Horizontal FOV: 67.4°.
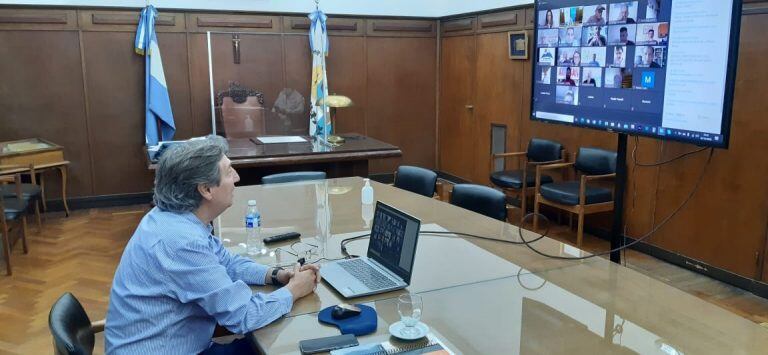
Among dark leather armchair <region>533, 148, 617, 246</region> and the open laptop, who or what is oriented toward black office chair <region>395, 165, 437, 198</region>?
the dark leather armchair

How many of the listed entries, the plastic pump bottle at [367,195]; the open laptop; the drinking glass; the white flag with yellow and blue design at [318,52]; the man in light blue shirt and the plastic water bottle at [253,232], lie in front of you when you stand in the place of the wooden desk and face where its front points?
5

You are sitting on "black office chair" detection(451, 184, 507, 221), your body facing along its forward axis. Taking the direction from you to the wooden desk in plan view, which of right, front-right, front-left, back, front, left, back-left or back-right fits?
right

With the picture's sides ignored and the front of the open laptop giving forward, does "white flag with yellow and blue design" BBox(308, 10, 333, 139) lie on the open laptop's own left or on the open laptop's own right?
on the open laptop's own right

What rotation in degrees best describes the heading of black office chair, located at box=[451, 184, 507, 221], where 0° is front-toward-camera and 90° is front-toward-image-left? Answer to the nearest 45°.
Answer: approximately 45°

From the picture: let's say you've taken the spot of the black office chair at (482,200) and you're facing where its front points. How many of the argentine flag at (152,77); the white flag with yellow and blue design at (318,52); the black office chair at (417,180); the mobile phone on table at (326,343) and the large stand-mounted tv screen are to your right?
3

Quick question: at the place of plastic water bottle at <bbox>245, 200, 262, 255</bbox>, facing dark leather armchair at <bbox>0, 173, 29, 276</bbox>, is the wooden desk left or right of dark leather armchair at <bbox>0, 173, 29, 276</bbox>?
right

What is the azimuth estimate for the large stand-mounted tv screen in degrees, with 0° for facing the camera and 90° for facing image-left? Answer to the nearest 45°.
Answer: approximately 45°

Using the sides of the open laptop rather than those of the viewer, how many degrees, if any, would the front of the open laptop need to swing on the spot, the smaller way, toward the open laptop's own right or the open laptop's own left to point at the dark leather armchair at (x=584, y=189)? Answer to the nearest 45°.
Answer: approximately 180°

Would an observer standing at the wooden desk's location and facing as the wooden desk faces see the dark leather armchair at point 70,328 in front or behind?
in front

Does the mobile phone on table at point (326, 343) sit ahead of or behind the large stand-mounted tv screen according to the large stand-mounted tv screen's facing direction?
ahead

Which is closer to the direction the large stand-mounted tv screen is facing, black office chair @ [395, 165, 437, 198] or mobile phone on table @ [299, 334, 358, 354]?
the mobile phone on table

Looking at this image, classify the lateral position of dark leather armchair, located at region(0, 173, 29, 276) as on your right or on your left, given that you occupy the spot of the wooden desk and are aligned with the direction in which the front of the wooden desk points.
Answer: on your right

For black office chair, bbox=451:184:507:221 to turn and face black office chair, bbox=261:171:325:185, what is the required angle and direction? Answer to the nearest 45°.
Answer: approximately 90° to its right

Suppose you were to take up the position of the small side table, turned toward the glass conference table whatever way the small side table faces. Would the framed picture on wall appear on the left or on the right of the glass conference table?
left

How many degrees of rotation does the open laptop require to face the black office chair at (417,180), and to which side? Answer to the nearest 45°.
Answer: approximately 135° to its right
